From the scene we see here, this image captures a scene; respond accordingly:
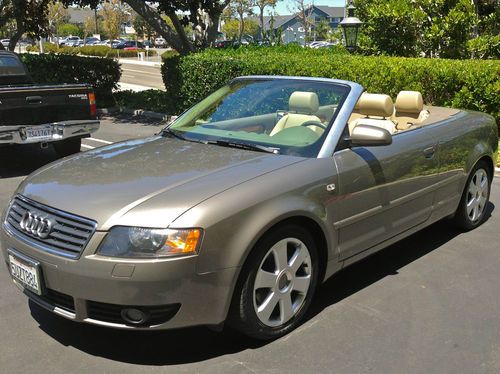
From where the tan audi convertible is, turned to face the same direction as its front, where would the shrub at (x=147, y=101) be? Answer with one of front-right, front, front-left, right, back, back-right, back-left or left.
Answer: back-right

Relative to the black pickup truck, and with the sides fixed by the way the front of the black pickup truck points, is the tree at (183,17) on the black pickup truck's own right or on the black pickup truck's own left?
on the black pickup truck's own right

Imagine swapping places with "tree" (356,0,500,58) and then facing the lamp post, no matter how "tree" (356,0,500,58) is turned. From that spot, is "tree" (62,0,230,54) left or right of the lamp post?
right

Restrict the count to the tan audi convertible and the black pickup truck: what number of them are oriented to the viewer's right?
0

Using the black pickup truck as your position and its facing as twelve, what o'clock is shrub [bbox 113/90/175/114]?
The shrub is roughly at 2 o'clock from the black pickup truck.

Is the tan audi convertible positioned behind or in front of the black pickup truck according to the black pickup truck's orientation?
behind

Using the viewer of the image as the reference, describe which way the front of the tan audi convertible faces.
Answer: facing the viewer and to the left of the viewer

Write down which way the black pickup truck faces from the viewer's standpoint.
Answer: facing away from the viewer and to the left of the viewer

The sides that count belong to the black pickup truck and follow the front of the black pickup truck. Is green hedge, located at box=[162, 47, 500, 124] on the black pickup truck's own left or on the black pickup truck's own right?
on the black pickup truck's own right
